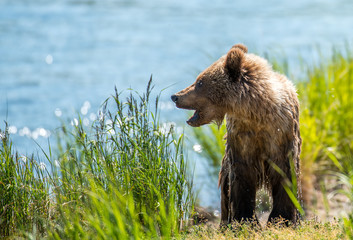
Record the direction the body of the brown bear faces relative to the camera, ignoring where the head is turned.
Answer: toward the camera
